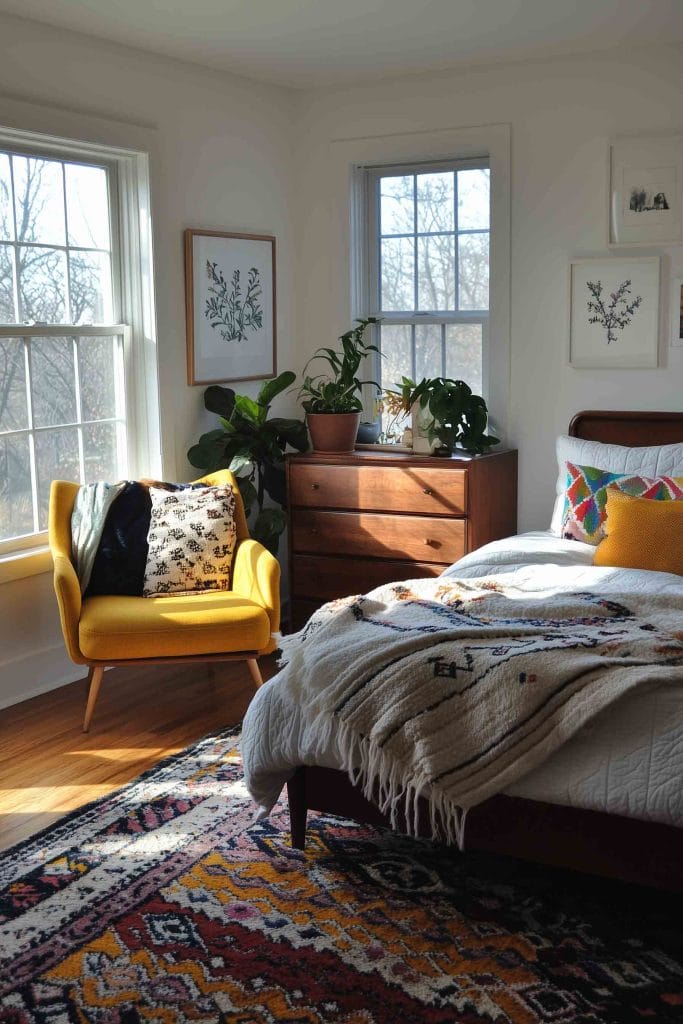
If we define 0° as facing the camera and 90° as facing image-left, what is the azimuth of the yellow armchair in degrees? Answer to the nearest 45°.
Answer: approximately 315°

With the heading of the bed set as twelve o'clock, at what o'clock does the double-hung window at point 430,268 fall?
The double-hung window is roughly at 4 o'clock from the bed.

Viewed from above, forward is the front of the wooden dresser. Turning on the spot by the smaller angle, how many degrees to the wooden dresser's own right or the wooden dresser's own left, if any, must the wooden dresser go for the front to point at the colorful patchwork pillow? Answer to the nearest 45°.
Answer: approximately 90° to the wooden dresser's own left

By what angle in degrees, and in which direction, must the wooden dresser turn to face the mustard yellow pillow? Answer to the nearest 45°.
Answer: approximately 90° to its left

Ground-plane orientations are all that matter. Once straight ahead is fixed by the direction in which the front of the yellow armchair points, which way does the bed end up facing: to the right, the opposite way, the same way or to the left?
to the right

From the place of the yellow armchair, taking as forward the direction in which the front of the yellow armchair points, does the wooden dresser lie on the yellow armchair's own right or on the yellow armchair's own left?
on the yellow armchair's own left

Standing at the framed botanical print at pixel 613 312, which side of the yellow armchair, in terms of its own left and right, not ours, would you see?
left

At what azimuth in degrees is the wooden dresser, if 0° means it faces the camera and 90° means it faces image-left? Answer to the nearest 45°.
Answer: approximately 45°

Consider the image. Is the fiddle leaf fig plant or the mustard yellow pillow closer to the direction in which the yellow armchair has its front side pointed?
the mustard yellow pillow

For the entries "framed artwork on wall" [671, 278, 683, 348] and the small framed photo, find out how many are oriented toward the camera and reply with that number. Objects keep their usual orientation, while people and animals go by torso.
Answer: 2
